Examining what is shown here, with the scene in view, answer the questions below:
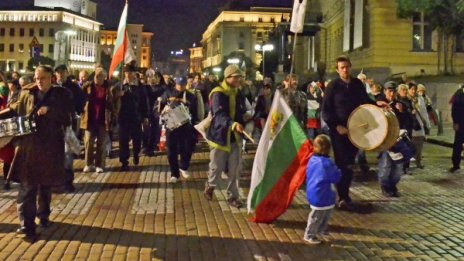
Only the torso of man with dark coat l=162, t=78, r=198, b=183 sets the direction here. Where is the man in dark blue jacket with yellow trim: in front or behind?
in front

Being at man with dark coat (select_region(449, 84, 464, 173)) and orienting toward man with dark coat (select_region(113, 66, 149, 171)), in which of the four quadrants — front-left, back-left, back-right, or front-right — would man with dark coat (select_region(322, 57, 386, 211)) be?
front-left

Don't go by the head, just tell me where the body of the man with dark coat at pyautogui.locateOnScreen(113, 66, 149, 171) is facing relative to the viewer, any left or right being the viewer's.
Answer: facing the viewer

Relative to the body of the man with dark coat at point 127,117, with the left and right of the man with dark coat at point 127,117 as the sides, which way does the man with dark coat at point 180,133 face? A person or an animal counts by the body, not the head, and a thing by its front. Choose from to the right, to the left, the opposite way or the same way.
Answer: the same way

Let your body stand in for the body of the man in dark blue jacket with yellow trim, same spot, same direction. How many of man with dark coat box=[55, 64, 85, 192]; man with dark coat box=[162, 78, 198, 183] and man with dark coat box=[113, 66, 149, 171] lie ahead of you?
0

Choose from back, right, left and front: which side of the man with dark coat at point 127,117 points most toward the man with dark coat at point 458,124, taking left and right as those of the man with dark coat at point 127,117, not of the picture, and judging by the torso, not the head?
left

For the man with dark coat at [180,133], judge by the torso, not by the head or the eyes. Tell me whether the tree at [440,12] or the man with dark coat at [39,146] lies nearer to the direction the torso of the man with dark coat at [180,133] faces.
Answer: the man with dark coat

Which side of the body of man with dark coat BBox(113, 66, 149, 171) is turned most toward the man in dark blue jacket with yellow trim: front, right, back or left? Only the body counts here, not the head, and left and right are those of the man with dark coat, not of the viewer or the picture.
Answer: front

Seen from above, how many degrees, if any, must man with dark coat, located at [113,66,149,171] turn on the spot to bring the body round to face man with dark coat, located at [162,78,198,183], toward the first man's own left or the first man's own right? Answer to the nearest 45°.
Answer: approximately 45° to the first man's own left

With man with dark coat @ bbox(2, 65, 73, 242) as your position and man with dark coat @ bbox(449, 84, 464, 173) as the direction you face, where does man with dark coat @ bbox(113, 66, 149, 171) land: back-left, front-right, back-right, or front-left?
front-left

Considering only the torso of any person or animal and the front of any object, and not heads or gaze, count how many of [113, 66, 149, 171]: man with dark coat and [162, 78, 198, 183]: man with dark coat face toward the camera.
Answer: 2

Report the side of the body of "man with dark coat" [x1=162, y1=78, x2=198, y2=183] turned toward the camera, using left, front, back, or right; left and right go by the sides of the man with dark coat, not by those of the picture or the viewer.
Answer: front

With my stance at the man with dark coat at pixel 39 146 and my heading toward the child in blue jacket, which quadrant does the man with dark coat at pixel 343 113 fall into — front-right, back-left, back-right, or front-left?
front-left

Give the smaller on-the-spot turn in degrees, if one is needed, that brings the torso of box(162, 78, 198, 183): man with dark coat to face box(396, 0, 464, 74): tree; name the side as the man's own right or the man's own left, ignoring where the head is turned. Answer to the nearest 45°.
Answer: approximately 135° to the man's own left

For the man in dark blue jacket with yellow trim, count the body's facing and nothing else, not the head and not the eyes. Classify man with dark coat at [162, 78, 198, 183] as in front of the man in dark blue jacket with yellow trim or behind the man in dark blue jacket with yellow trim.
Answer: behind

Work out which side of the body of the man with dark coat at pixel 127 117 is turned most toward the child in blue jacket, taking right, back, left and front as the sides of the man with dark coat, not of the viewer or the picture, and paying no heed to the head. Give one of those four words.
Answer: front
